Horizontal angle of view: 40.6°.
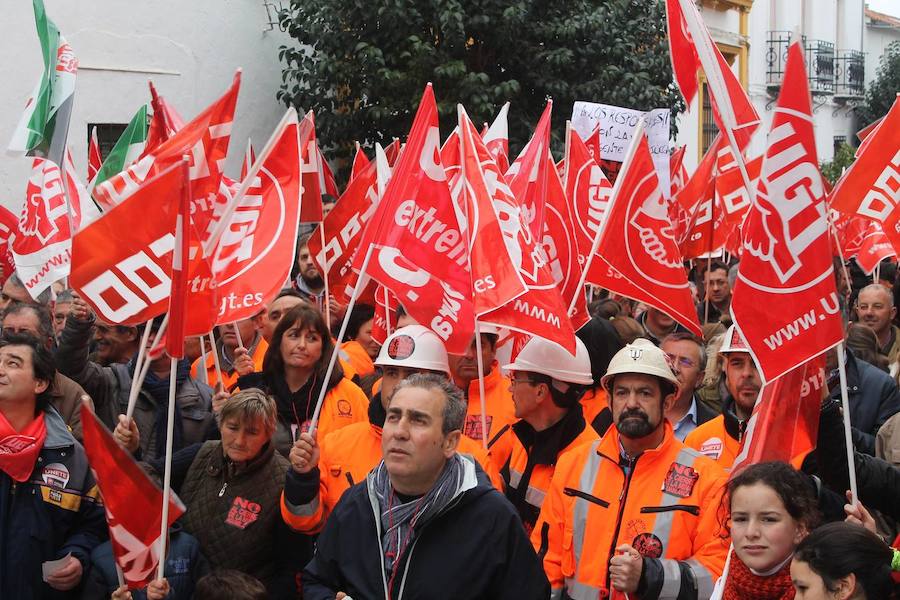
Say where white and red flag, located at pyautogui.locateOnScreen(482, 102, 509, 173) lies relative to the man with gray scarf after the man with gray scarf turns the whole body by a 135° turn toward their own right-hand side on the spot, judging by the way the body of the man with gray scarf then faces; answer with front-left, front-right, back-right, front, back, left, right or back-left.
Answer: front

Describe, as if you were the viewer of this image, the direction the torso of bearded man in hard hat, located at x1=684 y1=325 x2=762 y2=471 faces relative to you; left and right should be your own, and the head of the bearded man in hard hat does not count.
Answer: facing the viewer and to the right of the viewer

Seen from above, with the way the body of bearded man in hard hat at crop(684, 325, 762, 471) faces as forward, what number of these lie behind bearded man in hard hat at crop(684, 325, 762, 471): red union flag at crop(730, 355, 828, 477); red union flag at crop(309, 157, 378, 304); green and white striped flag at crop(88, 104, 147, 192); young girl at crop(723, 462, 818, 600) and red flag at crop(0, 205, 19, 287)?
3

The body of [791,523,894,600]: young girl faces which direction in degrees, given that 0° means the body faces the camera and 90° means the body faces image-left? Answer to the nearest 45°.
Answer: approximately 90°

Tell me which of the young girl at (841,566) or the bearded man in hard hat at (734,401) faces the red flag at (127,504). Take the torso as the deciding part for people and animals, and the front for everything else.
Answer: the young girl

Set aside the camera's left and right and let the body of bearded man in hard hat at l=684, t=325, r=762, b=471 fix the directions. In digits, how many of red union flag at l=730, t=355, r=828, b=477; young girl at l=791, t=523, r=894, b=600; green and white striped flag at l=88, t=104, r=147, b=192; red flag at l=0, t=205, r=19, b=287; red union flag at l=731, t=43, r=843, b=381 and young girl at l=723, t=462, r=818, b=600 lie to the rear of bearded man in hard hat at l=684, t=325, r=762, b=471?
0

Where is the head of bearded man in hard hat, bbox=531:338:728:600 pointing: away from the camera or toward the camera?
toward the camera

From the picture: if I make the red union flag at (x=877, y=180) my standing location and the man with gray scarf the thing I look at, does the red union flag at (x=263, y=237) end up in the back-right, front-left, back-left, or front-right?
front-right

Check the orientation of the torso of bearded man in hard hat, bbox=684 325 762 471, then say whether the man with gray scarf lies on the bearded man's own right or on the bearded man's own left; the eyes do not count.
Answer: on the bearded man's own right

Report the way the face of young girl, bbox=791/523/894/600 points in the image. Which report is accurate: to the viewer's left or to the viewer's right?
to the viewer's left

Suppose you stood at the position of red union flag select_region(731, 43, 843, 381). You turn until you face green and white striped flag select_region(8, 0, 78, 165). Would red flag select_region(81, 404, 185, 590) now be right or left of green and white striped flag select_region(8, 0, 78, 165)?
left

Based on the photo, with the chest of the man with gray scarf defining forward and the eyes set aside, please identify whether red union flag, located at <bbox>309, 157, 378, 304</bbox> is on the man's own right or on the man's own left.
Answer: on the man's own right

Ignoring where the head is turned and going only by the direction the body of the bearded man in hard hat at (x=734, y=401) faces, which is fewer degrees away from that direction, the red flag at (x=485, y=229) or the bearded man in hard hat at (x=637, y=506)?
the bearded man in hard hat

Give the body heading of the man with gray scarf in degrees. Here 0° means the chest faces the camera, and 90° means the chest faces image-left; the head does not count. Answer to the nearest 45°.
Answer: approximately 45°
